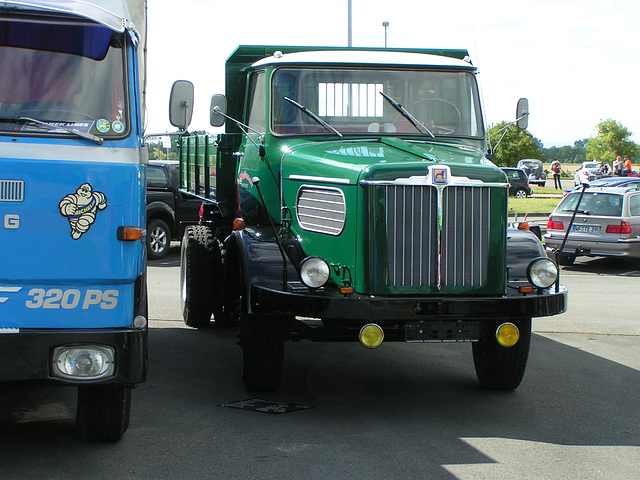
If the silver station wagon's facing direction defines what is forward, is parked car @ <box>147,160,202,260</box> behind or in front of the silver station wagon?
behind

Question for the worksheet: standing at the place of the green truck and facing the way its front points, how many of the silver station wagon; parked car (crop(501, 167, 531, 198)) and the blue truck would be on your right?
1

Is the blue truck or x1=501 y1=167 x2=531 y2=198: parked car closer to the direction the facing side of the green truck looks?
the blue truck

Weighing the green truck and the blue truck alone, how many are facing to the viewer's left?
0

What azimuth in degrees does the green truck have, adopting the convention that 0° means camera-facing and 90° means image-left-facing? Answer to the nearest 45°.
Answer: approximately 315°

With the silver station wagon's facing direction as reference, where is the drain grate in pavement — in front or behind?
behind

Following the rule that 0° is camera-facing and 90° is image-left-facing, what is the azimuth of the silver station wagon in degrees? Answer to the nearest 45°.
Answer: approximately 225°

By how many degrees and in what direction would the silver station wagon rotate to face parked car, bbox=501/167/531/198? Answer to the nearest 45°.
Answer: approximately 45° to its left

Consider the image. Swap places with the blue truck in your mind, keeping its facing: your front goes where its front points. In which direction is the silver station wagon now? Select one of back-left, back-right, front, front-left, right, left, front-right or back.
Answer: back-left

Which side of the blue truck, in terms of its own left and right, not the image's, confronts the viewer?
front

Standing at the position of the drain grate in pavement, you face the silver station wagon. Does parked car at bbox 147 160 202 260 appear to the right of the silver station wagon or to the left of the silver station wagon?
left

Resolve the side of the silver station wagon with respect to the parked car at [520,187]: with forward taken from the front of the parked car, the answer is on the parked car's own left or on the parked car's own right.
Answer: on the parked car's own left
